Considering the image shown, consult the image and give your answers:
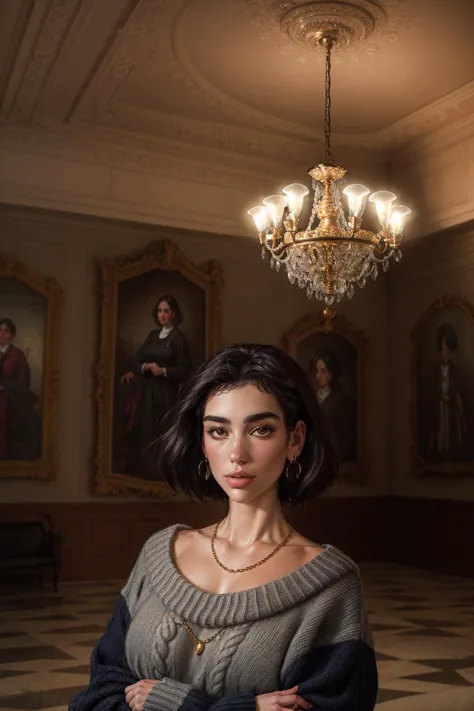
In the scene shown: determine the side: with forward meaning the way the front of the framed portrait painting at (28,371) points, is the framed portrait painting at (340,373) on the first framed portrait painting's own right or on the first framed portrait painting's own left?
on the first framed portrait painting's own left

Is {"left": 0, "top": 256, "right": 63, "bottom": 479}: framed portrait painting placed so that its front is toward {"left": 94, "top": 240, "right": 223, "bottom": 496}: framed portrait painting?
no

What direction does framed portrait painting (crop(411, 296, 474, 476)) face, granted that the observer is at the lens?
facing the viewer and to the left of the viewer

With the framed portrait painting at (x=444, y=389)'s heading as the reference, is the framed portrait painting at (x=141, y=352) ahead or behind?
ahead

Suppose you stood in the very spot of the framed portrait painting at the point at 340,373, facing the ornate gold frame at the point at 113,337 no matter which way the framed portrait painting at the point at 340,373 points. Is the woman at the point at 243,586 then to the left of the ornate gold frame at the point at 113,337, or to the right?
left

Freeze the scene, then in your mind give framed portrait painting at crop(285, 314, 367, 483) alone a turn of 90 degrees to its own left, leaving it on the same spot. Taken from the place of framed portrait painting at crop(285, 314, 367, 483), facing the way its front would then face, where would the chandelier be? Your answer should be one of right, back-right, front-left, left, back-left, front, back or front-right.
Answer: right

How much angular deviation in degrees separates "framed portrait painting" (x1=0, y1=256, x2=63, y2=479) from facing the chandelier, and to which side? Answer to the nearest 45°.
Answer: approximately 45° to its left

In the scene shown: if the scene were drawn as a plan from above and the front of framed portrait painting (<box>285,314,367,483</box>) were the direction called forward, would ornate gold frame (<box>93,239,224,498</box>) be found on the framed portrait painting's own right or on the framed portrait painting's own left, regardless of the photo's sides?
on the framed portrait painting's own right

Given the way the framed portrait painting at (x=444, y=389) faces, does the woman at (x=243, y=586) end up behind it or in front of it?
in front

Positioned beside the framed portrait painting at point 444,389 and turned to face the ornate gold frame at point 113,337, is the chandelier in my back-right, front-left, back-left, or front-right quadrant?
front-left

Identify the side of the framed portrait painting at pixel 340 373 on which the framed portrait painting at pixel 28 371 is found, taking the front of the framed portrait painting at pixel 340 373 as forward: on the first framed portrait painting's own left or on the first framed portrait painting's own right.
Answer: on the first framed portrait painting's own right

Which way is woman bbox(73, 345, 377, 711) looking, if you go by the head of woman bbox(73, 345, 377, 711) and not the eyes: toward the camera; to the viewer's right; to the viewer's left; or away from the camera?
toward the camera

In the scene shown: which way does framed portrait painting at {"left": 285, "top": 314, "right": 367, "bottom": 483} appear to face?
toward the camera

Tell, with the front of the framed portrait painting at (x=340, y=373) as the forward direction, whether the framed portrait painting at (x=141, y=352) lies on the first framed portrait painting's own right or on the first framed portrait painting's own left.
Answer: on the first framed portrait painting's own right

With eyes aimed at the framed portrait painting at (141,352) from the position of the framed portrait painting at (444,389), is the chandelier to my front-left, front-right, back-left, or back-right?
front-left
